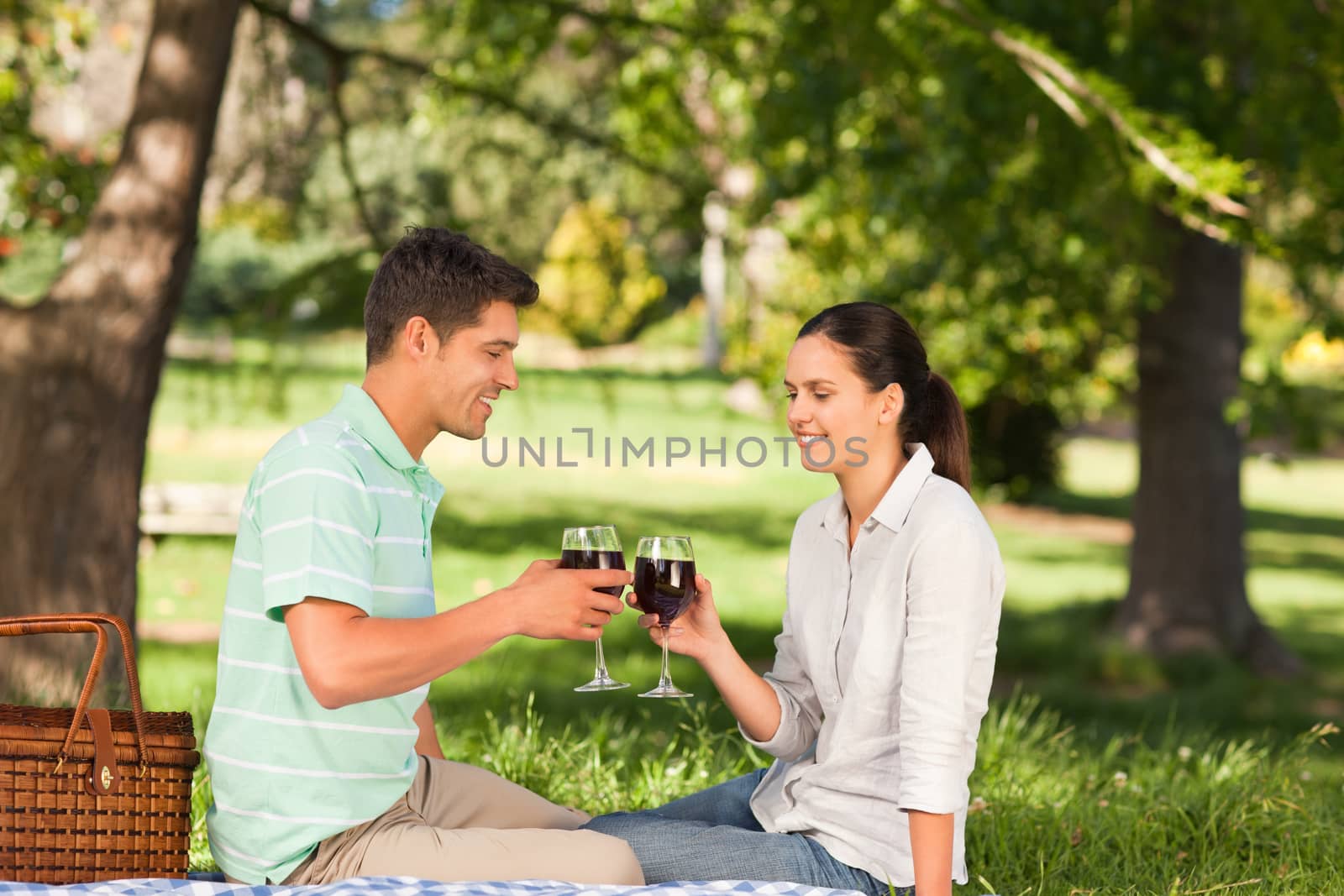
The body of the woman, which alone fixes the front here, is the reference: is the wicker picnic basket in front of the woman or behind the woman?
in front

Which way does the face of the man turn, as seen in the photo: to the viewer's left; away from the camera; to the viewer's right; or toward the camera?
to the viewer's right

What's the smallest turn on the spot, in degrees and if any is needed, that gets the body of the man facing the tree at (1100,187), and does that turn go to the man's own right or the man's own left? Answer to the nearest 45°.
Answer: approximately 45° to the man's own left

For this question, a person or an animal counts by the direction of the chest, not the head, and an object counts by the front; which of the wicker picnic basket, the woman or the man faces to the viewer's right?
the man

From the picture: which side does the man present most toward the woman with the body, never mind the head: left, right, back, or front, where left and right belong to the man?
front

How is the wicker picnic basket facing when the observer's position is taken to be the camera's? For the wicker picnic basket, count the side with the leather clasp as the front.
facing the viewer

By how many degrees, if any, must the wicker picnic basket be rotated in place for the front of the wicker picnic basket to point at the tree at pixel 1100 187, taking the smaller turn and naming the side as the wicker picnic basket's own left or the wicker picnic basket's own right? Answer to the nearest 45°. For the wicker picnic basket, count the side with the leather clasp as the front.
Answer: approximately 135° to the wicker picnic basket's own left

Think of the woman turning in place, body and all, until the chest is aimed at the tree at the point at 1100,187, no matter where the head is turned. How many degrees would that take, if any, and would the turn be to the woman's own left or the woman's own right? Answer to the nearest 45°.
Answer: approximately 135° to the woman's own right

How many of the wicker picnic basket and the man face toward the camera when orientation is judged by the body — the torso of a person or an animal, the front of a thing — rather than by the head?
1

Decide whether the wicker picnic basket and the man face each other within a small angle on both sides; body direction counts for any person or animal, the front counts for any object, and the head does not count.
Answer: no

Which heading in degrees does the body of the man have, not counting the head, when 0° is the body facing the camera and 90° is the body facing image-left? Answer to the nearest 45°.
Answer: approximately 270°

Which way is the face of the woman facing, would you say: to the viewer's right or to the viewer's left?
to the viewer's left

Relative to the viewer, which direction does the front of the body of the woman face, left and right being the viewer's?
facing the viewer and to the left of the viewer

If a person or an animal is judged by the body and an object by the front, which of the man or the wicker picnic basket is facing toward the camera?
the wicker picnic basket
